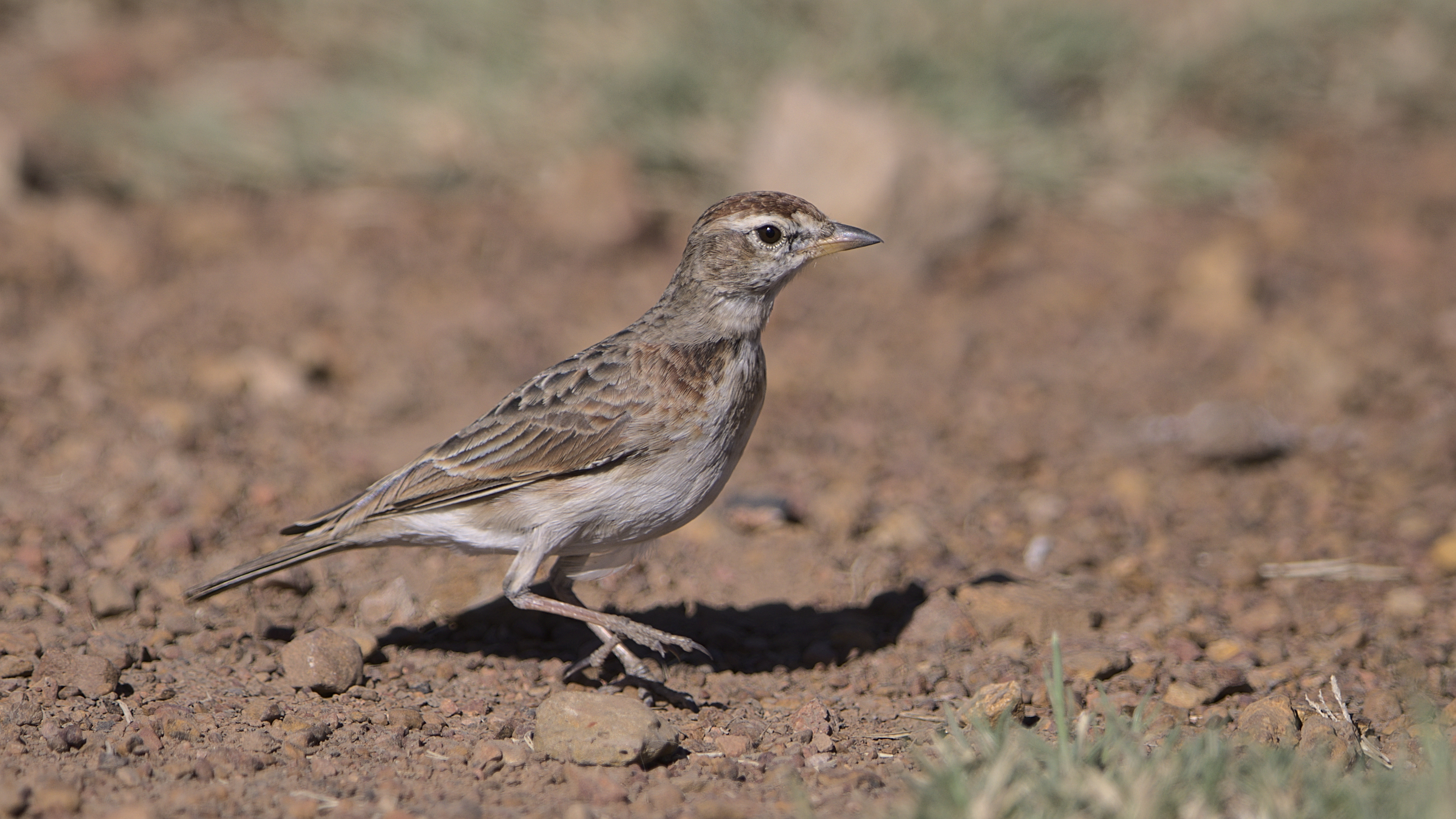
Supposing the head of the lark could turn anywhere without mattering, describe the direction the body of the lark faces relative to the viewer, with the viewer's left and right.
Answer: facing to the right of the viewer

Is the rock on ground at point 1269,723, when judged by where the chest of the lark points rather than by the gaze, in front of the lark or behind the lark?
in front

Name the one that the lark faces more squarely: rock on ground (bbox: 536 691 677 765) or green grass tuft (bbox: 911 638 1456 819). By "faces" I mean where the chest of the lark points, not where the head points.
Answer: the green grass tuft

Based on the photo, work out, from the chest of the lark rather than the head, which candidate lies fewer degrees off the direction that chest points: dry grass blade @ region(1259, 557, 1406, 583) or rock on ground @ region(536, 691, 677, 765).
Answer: the dry grass blade

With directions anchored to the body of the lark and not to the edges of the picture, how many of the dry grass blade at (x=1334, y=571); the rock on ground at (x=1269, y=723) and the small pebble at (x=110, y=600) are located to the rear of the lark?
1

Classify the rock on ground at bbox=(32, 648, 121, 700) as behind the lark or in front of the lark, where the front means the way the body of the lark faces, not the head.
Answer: behind

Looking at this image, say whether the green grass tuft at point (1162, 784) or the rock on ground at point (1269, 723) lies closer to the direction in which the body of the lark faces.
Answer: the rock on ground

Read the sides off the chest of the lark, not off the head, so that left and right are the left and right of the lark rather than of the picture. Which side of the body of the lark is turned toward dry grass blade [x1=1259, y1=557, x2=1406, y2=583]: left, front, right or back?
front

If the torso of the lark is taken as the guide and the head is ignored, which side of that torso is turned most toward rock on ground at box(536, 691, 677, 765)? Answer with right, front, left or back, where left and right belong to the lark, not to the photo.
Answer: right

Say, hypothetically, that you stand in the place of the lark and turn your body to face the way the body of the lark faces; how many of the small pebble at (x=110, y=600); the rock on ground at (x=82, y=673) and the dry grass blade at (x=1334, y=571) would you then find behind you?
2

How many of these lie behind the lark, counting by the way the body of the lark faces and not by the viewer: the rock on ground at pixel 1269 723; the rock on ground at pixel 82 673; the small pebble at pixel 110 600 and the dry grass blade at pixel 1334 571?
2

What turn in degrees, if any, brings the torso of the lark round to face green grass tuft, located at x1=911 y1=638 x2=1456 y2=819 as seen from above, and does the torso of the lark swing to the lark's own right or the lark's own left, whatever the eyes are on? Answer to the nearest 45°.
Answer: approximately 45° to the lark's own right

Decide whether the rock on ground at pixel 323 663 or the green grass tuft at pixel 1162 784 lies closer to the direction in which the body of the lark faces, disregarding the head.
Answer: the green grass tuft

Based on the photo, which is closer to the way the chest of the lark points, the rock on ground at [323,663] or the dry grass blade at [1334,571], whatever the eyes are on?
the dry grass blade

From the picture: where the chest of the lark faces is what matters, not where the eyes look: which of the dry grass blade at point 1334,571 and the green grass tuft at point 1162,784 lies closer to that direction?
the dry grass blade

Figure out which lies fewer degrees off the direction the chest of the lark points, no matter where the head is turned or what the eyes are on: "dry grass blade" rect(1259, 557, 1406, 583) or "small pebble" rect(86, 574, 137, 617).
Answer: the dry grass blade
